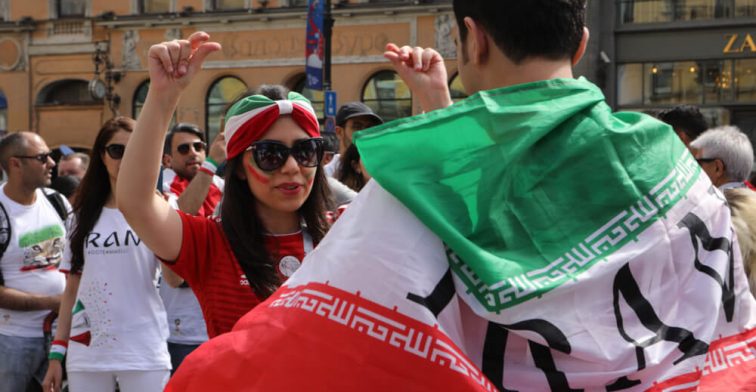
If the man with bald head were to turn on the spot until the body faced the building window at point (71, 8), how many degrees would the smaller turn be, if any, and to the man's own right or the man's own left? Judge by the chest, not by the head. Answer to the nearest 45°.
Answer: approximately 135° to the man's own left

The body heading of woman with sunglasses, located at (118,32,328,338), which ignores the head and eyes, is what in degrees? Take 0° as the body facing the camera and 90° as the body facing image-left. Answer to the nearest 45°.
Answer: approximately 315°

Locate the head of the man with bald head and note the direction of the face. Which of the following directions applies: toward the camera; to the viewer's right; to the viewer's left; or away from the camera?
to the viewer's right

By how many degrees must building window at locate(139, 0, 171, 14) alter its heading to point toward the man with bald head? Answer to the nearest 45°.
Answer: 0° — it already faces them
